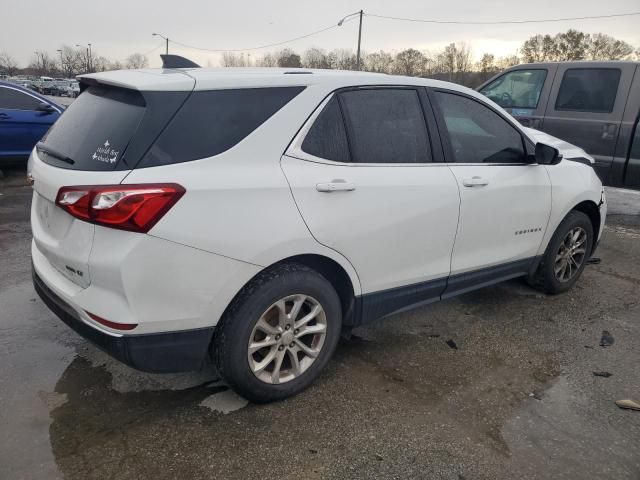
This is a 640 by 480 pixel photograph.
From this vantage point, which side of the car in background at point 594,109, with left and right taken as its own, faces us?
left

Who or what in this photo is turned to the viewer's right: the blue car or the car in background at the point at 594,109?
the blue car

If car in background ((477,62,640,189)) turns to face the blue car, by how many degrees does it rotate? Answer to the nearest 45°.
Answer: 0° — it already faces it

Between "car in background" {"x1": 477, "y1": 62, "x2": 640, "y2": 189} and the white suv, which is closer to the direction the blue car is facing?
the car in background

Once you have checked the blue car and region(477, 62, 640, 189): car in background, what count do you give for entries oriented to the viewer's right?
1

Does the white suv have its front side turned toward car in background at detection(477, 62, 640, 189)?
yes

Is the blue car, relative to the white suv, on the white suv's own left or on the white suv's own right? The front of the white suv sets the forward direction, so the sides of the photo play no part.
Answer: on the white suv's own left

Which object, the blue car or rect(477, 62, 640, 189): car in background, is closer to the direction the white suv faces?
the car in background

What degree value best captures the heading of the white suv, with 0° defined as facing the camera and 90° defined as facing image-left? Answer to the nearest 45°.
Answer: approximately 225°

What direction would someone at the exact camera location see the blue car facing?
facing to the right of the viewer
